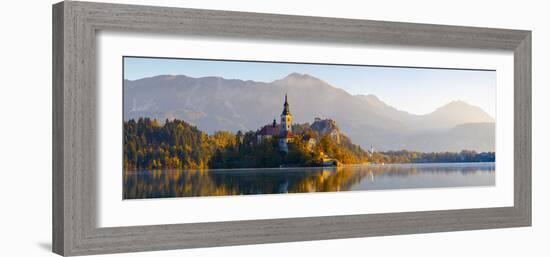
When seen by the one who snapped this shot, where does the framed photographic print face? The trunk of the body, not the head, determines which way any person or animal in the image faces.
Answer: facing the viewer and to the right of the viewer
